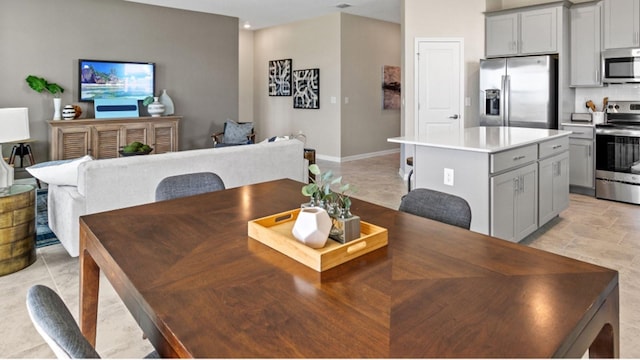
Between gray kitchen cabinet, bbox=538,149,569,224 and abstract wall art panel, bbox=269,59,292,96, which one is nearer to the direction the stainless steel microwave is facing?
the gray kitchen cabinet

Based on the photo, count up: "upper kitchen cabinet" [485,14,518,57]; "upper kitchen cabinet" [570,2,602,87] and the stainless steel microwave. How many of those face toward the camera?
3

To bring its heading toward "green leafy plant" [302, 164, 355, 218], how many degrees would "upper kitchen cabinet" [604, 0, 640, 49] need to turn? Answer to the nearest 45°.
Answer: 0° — it already faces it

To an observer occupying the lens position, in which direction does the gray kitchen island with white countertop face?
facing the viewer and to the right of the viewer

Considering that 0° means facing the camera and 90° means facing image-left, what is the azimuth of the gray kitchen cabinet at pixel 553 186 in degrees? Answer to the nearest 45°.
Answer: approximately 315°

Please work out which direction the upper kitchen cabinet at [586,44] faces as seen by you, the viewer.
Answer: facing the viewer

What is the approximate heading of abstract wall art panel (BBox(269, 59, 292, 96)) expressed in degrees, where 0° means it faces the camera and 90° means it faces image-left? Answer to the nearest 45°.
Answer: approximately 45°

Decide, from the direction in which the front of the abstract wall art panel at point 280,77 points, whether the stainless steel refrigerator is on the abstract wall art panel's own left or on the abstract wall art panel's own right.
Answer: on the abstract wall art panel's own left

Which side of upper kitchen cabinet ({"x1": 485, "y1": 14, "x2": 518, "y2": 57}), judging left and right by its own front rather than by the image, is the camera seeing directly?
front
